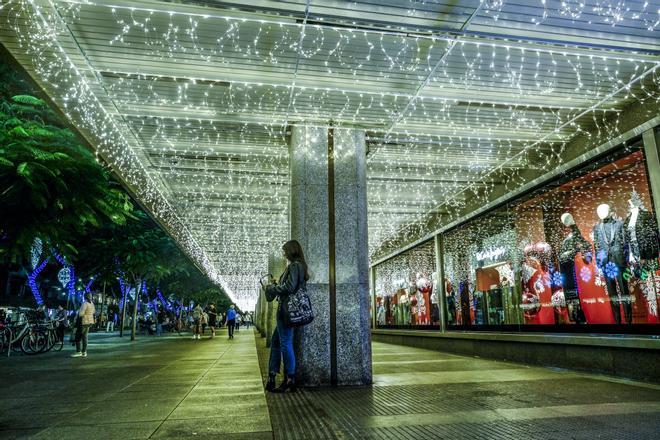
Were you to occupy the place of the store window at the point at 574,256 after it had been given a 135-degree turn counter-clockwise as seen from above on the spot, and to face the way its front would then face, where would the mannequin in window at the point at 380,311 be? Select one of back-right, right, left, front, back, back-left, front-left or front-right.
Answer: back-left

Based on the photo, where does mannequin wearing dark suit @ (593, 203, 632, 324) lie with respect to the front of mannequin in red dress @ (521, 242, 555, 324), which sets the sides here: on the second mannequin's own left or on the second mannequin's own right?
on the second mannequin's own left

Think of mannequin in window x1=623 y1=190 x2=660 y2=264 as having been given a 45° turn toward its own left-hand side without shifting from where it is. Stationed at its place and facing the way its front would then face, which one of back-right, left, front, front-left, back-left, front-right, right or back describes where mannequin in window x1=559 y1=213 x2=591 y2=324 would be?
back-right

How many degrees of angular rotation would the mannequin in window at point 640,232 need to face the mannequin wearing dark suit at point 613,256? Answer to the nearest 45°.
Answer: approximately 90° to its right

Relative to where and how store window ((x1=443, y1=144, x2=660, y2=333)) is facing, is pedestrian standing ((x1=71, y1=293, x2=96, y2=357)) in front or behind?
in front

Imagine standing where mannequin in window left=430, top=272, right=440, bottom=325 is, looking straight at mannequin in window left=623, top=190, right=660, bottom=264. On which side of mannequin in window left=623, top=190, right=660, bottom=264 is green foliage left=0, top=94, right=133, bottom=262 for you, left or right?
right

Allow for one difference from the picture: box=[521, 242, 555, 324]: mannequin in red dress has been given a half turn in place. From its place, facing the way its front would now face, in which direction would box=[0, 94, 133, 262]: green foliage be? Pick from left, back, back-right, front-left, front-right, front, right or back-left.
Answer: back

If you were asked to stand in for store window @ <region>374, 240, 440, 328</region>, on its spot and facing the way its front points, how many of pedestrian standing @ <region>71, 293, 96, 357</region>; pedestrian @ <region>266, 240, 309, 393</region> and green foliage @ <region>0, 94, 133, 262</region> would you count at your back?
0

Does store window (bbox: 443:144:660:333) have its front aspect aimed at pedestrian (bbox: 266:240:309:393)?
yes

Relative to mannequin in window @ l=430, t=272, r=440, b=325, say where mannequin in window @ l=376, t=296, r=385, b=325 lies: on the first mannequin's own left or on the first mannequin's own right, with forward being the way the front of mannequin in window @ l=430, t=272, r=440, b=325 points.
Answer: on the first mannequin's own right

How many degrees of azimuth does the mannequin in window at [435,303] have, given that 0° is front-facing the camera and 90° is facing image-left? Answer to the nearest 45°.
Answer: approximately 45°

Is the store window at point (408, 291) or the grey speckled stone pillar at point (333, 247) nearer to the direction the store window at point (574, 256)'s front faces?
the grey speckled stone pillar

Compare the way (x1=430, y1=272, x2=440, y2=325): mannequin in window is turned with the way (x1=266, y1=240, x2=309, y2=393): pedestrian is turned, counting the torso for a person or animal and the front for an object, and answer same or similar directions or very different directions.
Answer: same or similar directions

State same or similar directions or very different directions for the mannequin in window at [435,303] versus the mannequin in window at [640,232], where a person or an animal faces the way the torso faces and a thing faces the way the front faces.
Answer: same or similar directions

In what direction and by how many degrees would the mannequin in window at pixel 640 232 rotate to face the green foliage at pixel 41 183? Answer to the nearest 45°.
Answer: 0° — it already faces it

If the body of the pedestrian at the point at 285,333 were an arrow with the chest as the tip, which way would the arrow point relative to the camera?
to the viewer's left

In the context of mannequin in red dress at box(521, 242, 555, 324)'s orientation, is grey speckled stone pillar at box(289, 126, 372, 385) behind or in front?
in front

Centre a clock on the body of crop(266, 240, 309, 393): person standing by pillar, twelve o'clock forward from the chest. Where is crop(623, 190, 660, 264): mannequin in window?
The mannequin in window is roughly at 6 o'clock from the person standing by pillar.

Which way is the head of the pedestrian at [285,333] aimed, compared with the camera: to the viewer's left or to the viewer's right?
to the viewer's left

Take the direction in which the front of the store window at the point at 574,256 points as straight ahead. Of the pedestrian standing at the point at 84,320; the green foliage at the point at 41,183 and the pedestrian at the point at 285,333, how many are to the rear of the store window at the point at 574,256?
0

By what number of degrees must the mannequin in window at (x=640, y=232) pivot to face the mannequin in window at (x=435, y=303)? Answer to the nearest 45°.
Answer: approximately 90° to its right
